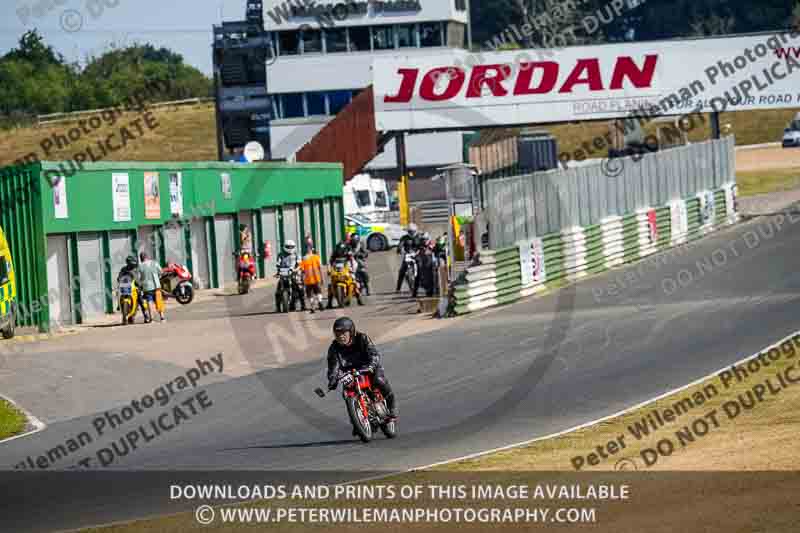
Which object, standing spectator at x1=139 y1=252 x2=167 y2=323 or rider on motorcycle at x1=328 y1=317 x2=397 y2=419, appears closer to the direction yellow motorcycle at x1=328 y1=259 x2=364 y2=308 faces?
the rider on motorcycle

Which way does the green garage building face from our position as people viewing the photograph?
facing the viewer and to the right of the viewer

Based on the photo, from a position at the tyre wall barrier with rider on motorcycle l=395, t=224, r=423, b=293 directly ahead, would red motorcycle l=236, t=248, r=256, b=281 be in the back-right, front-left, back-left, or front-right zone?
front-right

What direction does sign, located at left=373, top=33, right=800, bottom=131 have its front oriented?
toward the camera

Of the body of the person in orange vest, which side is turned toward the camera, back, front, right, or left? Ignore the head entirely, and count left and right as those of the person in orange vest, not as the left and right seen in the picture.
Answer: back

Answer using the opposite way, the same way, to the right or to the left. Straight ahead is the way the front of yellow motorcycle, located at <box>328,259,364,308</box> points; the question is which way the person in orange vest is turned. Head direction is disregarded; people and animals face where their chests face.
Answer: the opposite way

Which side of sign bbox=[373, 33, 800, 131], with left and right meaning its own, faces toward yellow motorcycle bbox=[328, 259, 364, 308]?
front

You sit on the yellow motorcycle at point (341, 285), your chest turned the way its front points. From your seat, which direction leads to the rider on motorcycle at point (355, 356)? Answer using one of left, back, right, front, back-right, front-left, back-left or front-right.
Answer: front

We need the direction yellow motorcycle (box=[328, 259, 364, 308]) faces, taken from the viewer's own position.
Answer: facing the viewer

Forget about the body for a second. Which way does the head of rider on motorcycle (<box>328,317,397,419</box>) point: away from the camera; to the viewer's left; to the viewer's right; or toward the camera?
toward the camera

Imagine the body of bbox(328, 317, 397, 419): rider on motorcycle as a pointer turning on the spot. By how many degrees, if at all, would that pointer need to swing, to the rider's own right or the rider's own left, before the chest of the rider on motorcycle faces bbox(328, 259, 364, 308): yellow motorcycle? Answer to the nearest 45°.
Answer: approximately 135° to the rider's own right

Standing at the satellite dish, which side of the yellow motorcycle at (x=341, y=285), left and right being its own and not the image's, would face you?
back

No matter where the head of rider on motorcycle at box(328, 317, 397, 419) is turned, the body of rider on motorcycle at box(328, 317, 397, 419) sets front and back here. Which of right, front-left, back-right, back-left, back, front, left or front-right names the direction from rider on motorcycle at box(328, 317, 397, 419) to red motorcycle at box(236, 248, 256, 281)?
back-right

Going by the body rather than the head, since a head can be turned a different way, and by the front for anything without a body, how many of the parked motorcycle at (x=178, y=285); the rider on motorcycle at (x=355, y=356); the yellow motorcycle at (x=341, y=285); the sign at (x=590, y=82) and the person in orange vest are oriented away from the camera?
1
